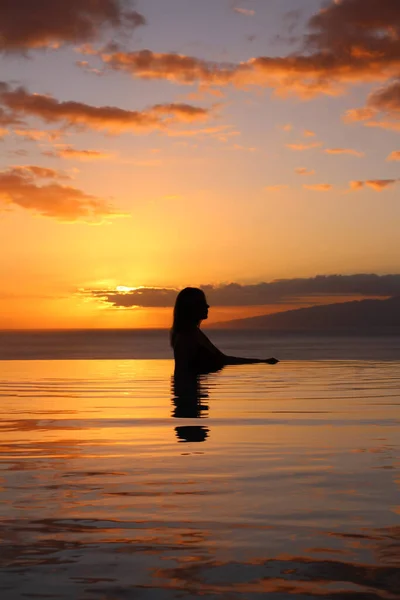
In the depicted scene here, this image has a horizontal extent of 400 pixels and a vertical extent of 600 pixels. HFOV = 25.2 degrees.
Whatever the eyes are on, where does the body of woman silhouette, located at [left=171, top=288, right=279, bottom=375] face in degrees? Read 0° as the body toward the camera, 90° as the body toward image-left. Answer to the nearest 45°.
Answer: approximately 270°
